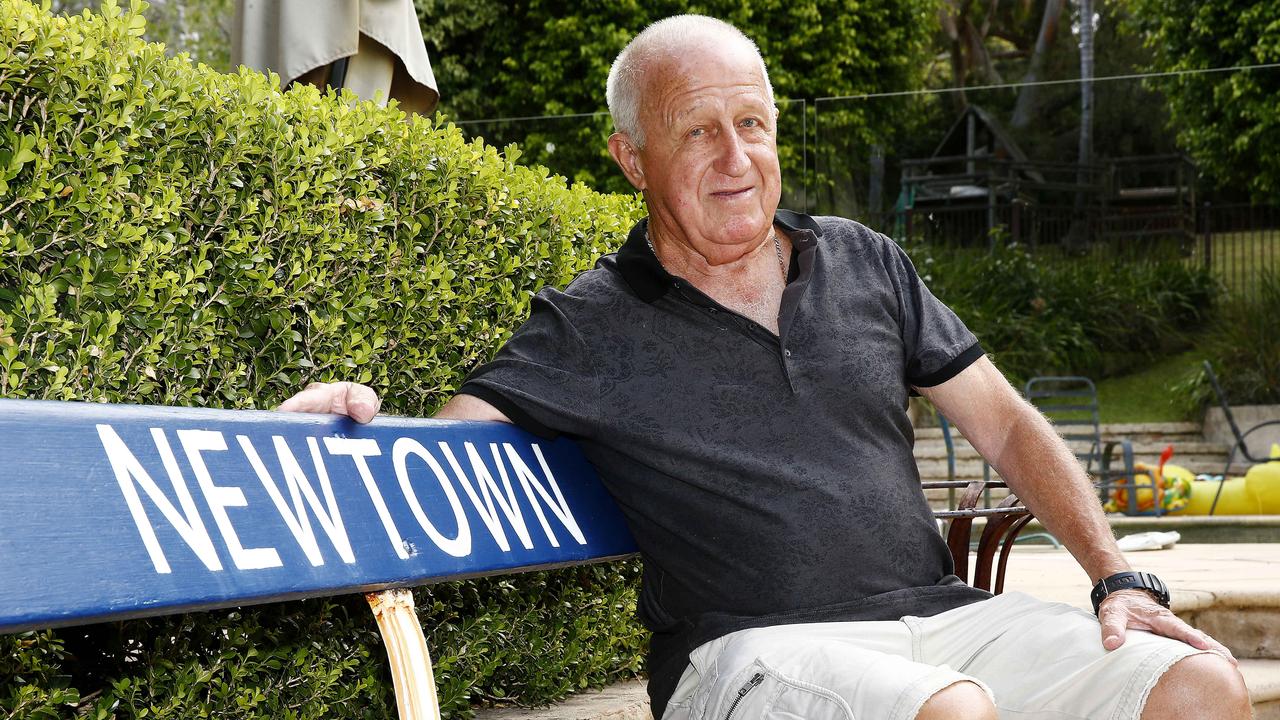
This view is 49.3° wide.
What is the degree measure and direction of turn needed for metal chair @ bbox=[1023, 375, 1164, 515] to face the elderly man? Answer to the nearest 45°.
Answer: approximately 45° to its right

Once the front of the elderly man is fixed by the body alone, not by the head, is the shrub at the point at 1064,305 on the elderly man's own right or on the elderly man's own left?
on the elderly man's own left

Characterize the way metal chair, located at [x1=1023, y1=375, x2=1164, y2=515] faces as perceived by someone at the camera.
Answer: facing the viewer and to the right of the viewer

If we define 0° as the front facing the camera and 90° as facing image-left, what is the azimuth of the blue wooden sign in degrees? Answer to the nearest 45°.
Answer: approximately 315°

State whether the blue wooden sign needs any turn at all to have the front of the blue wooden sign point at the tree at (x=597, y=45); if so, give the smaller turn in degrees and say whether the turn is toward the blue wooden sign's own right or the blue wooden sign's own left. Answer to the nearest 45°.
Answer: approximately 135° to the blue wooden sign's own left

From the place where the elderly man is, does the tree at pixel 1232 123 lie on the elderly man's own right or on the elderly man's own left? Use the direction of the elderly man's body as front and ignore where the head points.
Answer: on the elderly man's own left

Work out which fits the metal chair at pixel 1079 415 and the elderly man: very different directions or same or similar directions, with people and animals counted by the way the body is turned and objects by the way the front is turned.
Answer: same or similar directions

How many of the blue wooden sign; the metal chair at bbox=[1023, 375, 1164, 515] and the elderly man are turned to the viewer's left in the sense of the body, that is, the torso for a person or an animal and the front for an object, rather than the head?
0

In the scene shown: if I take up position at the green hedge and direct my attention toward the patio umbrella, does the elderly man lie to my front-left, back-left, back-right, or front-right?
back-right

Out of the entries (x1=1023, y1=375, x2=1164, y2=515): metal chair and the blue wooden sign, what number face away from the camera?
0

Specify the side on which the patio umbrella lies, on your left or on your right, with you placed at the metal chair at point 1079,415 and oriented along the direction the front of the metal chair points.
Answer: on your right

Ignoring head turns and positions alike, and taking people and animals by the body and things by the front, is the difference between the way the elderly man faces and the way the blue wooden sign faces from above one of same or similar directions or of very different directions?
same or similar directions

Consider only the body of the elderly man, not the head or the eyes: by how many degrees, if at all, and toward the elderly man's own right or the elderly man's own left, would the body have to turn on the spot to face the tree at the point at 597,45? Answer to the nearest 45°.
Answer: approximately 135° to the elderly man's own left
